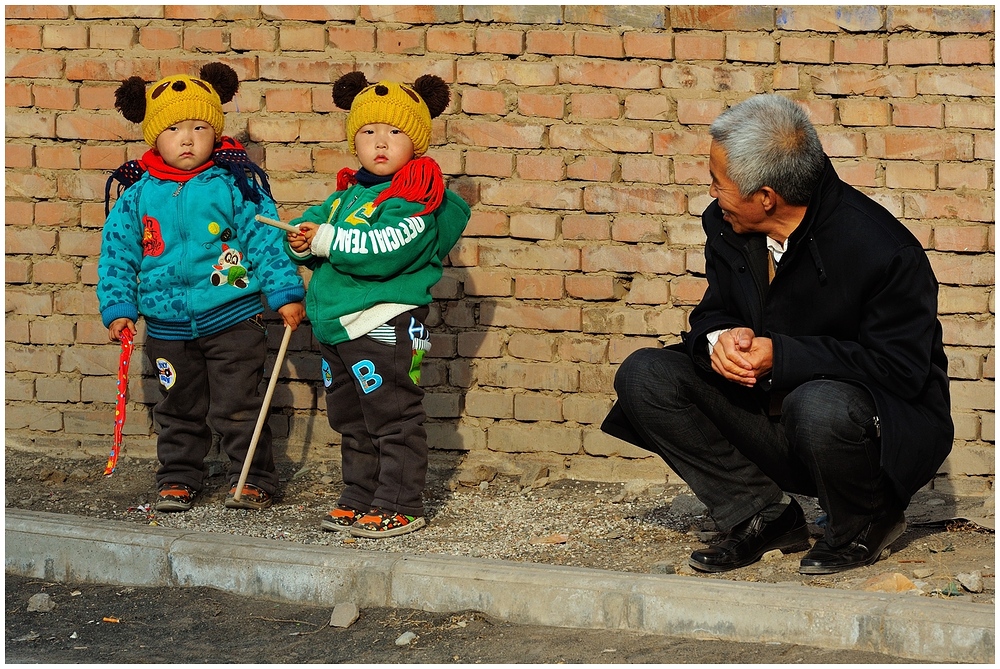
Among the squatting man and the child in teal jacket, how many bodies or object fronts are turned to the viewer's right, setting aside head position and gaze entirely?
0

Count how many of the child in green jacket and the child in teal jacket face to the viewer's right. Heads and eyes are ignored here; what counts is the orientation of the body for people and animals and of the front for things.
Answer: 0

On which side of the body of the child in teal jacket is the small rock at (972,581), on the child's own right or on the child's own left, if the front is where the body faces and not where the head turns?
on the child's own left

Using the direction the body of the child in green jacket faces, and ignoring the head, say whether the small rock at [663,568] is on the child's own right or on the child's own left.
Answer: on the child's own left

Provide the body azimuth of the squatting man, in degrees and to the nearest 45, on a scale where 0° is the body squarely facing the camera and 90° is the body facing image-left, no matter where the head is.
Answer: approximately 45°

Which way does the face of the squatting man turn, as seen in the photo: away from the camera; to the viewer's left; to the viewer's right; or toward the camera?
to the viewer's left

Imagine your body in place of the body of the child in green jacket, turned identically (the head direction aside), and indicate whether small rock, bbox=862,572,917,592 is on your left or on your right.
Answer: on your left

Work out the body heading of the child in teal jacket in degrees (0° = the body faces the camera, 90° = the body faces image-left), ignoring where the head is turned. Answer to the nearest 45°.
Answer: approximately 0°

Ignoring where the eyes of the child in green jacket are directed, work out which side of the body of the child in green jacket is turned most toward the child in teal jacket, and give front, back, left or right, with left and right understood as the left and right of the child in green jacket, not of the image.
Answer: right

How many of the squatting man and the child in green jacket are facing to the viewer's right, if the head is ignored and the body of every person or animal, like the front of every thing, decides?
0
